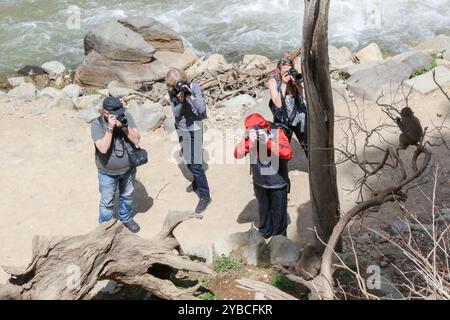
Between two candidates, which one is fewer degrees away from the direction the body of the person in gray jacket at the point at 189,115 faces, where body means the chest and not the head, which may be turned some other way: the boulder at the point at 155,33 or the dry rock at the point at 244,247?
the dry rock

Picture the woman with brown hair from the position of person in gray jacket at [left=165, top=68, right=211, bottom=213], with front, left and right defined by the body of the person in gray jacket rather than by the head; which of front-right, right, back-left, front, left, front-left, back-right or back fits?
left

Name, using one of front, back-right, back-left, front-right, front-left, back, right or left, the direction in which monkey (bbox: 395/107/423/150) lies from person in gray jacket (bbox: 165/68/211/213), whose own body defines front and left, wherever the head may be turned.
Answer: front-left

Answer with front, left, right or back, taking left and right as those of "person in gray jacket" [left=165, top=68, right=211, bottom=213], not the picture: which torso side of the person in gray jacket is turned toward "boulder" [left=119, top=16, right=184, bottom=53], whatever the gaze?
back

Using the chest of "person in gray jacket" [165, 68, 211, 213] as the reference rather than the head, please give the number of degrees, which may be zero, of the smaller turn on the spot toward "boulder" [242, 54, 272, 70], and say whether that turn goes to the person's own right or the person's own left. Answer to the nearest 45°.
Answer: approximately 180°

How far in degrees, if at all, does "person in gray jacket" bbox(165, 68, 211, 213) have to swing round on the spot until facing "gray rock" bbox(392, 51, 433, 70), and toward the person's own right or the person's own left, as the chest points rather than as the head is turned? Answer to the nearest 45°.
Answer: approximately 135° to the person's own left

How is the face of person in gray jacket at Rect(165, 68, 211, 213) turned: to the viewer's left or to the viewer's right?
to the viewer's right

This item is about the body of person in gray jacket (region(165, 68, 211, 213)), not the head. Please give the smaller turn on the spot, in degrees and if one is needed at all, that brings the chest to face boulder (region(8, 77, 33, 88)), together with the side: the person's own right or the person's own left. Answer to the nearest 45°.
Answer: approximately 135° to the person's own right

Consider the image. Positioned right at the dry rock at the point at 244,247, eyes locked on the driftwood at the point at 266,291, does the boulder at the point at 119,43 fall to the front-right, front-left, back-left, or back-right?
back-right

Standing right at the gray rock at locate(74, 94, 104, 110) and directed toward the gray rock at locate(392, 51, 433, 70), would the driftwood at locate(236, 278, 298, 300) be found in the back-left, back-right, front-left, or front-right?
front-right

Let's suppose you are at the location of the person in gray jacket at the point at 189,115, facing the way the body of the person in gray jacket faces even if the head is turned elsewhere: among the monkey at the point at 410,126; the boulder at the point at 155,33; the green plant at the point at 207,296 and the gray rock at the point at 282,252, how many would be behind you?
1

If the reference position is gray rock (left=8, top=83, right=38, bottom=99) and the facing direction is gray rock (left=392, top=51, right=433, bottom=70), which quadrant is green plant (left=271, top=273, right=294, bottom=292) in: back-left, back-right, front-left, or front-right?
front-right

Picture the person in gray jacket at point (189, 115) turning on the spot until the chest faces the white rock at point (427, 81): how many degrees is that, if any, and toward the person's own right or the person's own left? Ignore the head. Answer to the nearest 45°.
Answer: approximately 135° to the person's own left
